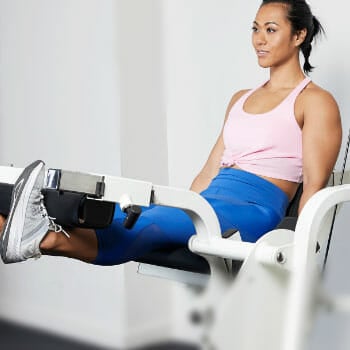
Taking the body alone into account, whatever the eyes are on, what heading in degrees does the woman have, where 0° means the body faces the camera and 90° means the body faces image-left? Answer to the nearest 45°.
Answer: approximately 45°
